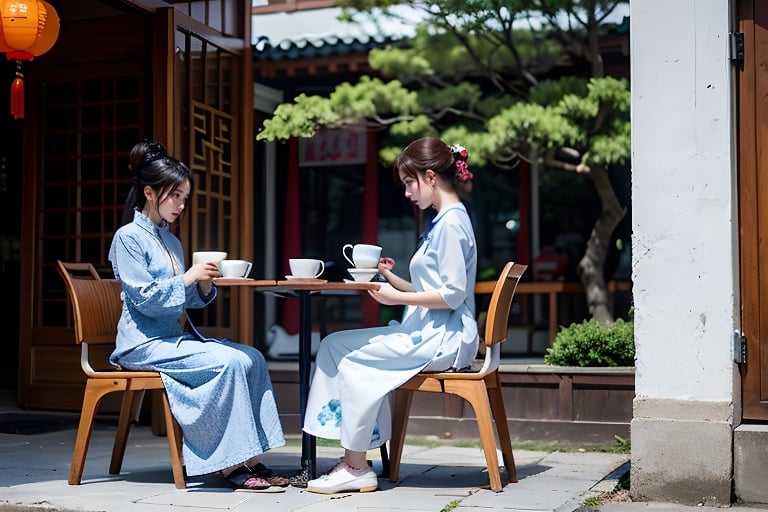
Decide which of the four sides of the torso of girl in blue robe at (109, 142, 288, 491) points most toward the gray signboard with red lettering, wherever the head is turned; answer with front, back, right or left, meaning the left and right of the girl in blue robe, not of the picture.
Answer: left

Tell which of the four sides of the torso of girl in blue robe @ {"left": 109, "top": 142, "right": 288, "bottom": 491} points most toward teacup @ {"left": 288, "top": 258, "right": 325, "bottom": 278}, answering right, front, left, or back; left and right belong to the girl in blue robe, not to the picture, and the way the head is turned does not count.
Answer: front

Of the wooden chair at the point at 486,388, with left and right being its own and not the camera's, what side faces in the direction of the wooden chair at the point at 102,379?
front

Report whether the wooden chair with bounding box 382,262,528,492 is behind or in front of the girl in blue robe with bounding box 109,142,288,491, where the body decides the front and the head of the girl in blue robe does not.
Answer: in front

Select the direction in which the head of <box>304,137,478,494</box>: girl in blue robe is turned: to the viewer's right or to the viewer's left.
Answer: to the viewer's left

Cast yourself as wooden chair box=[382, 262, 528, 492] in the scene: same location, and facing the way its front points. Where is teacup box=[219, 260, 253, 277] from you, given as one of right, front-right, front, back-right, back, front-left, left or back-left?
front

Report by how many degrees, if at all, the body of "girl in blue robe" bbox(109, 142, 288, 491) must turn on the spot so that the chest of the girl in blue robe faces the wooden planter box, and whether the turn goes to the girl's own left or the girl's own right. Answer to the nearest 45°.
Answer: approximately 45° to the girl's own left

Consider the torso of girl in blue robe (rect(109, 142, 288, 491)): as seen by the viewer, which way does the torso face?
to the viewer's right

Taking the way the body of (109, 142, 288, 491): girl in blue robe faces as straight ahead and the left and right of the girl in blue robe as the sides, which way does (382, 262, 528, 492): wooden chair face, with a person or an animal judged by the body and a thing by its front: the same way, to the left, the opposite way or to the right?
the opposite way

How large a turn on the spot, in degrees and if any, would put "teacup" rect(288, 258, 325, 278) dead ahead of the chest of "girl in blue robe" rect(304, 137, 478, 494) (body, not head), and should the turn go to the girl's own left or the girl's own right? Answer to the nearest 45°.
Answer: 0° — they already face it

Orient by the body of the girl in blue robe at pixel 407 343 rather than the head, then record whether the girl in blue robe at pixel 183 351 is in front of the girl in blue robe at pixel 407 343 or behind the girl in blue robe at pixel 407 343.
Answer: in front

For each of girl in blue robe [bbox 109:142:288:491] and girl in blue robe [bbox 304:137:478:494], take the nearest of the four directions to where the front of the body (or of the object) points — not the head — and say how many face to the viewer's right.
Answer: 1

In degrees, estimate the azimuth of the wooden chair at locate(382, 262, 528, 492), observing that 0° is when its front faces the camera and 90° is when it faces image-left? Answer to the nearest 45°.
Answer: approximately 90°

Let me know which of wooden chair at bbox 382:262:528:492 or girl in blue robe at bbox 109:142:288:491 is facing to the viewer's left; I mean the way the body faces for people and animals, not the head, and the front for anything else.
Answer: the wooden chair

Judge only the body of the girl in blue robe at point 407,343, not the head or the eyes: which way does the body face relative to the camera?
to the viewer's left

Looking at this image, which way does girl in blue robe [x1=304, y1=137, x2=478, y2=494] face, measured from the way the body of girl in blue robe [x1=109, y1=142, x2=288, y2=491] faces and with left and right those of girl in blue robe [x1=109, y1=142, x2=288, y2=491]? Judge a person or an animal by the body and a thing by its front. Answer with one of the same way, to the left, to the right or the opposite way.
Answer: the opposite way

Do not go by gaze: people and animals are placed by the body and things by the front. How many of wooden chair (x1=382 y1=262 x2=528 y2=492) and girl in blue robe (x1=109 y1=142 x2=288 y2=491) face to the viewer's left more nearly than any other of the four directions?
1
